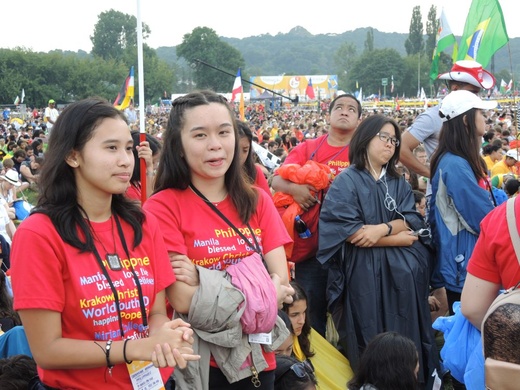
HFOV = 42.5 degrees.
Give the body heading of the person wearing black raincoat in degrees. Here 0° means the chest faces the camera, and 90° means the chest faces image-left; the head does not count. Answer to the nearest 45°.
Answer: approximately 315°

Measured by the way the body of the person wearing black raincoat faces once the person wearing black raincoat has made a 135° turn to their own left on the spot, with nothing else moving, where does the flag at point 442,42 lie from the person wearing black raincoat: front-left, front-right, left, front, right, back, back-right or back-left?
front

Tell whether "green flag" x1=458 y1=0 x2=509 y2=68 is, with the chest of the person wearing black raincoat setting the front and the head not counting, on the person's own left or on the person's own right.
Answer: on the person's own left

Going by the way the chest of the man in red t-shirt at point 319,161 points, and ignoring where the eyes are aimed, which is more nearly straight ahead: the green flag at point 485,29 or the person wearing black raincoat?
the person wearing black raincoat

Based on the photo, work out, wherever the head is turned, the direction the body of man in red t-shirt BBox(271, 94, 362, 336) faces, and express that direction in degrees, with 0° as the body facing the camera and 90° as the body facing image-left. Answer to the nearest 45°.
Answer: approximately 0°

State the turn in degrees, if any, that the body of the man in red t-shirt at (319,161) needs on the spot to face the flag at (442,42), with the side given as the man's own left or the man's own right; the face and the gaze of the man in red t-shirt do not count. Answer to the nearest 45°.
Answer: approximately 180°
